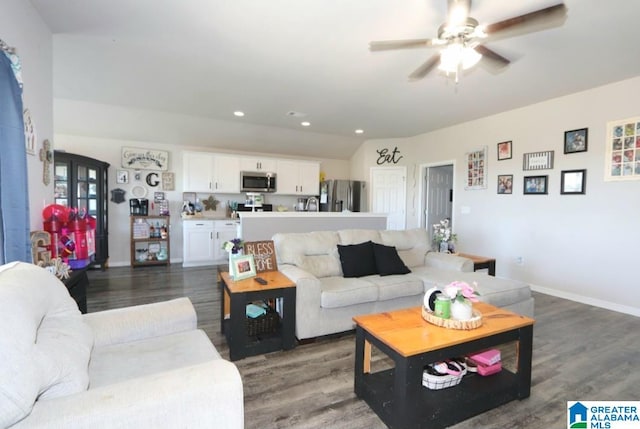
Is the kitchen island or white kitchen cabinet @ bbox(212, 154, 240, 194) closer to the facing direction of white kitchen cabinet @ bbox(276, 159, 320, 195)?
the kitchen island

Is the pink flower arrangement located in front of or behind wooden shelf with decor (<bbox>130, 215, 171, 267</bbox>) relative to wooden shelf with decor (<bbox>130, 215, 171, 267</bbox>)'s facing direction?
in front

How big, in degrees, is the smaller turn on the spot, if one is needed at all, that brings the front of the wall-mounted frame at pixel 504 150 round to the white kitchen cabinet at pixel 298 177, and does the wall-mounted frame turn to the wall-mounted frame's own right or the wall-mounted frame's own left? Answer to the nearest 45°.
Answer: approximately 45° to the wall-mounted frame's own right

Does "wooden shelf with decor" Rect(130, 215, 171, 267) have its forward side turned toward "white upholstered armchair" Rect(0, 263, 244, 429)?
yes

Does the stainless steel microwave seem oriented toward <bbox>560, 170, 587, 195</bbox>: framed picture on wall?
no

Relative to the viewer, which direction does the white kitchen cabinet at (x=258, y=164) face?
toward the camera

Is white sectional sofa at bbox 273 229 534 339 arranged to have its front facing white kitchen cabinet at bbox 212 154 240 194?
no

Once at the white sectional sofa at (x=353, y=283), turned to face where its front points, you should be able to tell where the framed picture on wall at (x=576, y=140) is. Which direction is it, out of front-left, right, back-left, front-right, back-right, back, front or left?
left

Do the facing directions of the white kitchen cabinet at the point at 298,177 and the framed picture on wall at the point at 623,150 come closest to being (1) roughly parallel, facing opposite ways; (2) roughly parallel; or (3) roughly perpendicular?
roughly perpendicular

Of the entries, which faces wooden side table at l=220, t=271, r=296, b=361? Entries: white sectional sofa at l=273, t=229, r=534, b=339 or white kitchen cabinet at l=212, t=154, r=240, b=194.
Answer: the white kitchen cabinet

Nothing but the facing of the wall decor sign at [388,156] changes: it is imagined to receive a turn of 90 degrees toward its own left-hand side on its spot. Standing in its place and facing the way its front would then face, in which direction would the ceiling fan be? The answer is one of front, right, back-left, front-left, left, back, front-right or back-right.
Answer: right

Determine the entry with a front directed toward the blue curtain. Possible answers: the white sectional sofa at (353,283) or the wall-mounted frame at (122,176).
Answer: the wall-mounted frame

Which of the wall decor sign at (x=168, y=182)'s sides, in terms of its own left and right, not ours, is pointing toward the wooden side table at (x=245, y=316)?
front

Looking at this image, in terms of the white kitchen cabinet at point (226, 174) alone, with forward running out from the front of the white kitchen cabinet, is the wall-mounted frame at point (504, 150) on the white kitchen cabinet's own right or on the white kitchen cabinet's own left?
on the white kitchen cabinet's own left

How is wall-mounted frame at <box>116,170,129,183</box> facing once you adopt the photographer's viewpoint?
facing the viewer

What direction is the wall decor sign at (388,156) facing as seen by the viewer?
toward the camera

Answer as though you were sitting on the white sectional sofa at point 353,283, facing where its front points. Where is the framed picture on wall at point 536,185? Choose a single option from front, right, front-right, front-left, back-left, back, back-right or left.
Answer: left

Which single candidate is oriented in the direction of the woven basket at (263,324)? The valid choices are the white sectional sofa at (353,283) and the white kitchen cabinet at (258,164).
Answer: the white kitchen cabinet

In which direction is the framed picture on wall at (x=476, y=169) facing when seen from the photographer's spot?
facing the viewer and to the left of the viewer
